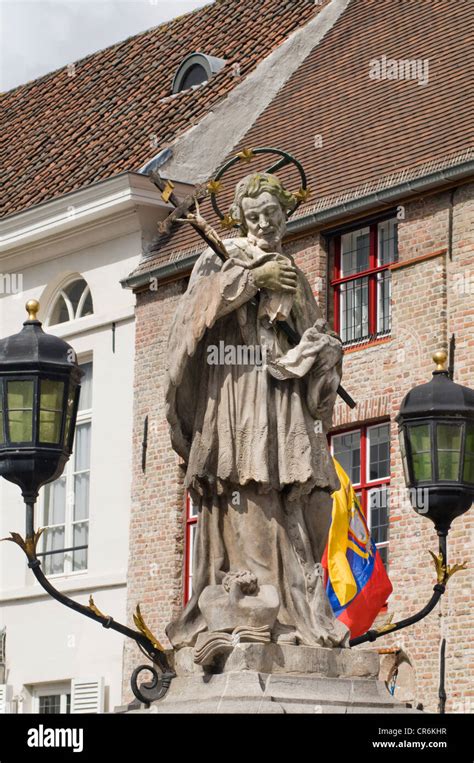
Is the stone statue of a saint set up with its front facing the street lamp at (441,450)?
no

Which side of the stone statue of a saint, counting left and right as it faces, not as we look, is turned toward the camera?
front

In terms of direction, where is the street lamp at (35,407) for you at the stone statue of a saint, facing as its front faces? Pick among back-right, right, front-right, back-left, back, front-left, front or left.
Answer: back-right

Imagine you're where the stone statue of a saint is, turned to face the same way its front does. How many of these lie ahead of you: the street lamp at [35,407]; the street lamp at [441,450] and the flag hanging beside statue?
0

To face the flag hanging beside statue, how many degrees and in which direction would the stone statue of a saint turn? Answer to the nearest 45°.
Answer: approximately 180°
